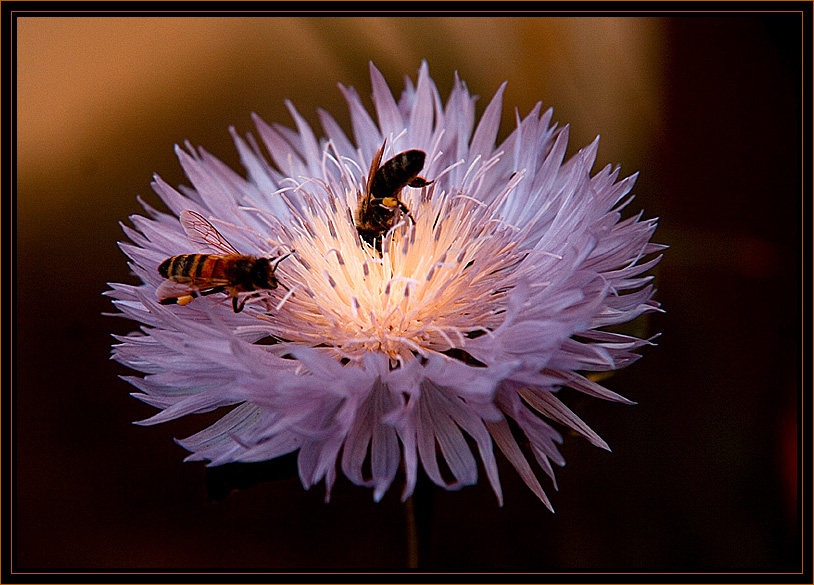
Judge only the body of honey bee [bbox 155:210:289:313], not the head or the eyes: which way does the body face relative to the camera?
to the viewer's right
